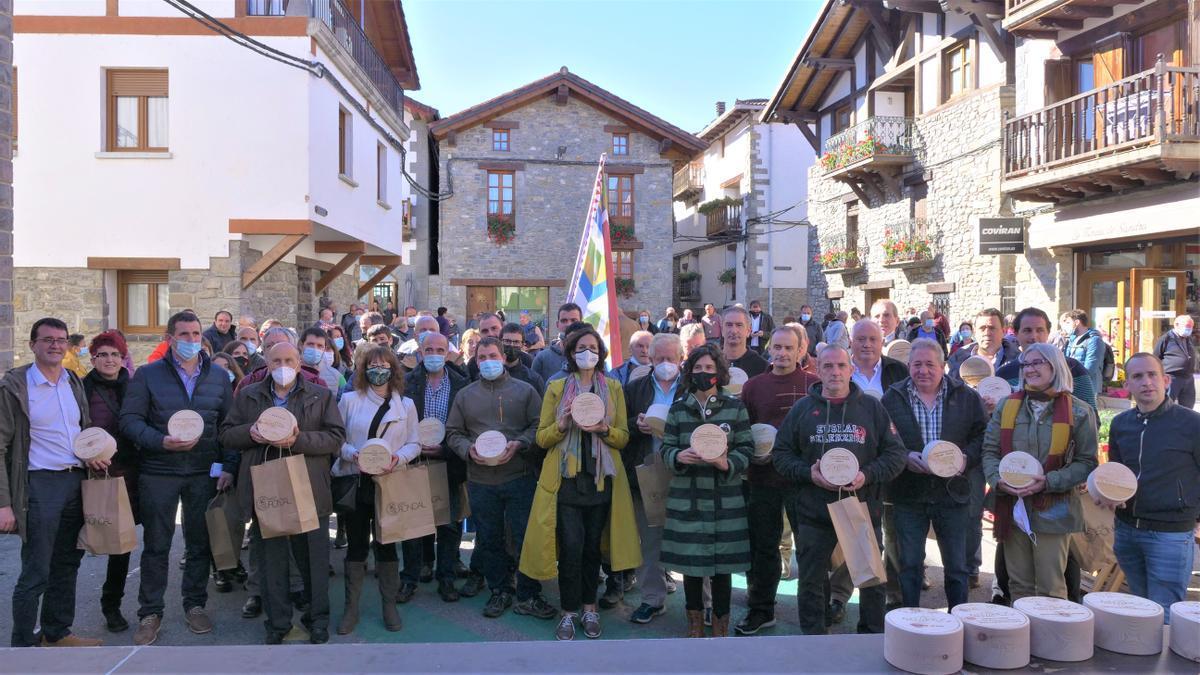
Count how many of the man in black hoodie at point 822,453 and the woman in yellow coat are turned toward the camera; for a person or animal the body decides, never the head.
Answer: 2

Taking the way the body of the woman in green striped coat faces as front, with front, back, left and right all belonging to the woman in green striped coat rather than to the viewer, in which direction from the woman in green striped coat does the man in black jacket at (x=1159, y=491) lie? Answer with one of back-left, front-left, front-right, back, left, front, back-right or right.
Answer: left

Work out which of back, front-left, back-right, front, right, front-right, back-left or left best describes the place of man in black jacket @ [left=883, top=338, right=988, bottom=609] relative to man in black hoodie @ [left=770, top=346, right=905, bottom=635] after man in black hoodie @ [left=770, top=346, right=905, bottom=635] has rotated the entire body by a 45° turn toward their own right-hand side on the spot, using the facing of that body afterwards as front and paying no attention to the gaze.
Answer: back

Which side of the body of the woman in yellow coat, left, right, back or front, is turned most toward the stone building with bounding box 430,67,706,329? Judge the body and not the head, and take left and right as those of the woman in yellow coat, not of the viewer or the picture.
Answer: back

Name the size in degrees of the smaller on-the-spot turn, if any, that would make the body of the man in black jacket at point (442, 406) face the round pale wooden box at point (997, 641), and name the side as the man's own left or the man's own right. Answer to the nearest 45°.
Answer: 0° — they already face it

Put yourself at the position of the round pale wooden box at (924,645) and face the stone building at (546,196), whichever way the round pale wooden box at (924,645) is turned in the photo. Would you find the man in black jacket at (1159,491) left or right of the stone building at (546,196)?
right

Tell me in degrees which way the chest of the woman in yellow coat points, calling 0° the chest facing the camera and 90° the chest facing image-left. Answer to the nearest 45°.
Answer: approximately 0°

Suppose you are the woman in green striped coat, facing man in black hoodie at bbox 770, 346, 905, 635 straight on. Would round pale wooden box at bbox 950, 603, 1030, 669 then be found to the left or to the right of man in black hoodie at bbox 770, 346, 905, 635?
right

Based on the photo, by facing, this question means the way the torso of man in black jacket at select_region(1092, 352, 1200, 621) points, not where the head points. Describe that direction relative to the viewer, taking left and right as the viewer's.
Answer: facing the viewer and to the left of the viewer

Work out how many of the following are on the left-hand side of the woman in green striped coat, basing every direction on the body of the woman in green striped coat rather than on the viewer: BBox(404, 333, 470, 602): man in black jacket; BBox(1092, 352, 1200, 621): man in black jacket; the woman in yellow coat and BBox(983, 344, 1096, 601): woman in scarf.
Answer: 2

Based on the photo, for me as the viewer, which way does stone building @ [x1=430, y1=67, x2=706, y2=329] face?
facing the viewer

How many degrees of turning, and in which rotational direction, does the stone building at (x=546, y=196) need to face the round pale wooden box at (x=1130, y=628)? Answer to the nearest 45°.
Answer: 0° — it already faces it

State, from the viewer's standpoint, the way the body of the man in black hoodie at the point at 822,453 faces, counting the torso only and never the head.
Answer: toward the camera

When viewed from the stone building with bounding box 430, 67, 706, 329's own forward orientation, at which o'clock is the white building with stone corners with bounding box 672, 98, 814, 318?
the white building with stone corners with bounding box 672, 98, 814, 318 is roughly at 8 o'clock from the stone building with bounding box 430, 67, 706, 329.

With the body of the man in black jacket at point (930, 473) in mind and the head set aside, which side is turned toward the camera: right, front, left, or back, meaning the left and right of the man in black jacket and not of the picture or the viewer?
front
